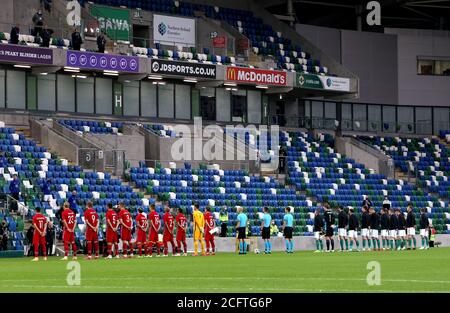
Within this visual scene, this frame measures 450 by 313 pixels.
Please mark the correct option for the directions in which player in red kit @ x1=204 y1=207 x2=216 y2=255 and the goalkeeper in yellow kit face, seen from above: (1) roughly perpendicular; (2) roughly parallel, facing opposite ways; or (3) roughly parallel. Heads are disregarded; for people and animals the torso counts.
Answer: roughly parallel

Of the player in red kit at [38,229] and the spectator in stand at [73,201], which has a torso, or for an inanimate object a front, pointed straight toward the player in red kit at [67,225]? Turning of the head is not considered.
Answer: the spectator in stand

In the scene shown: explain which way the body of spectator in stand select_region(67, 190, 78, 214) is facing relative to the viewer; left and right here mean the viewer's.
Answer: facing the viewer
